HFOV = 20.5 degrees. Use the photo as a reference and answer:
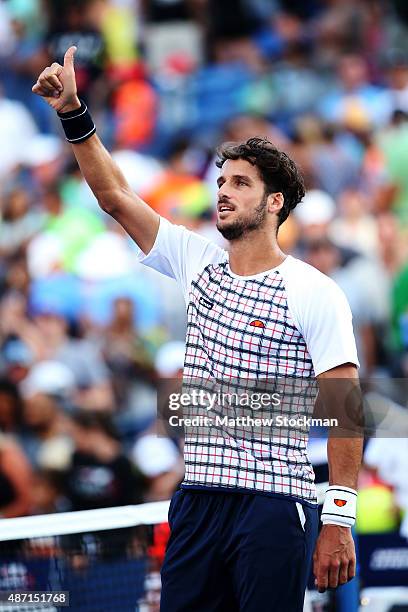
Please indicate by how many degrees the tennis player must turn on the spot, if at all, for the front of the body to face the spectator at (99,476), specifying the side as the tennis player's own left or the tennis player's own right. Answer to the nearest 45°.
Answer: approximately 135° to the tennis player's own right

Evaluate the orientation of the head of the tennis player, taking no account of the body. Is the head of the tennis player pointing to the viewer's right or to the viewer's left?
to the viewer's left

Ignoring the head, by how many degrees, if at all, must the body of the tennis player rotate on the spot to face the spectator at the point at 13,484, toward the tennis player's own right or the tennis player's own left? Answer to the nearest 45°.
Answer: approximately 135° to the tennis player's own right

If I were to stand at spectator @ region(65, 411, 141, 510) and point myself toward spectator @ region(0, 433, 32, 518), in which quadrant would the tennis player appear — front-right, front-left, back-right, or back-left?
back-left

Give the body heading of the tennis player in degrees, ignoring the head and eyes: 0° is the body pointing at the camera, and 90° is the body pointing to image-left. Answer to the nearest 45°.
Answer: approximately 45°
